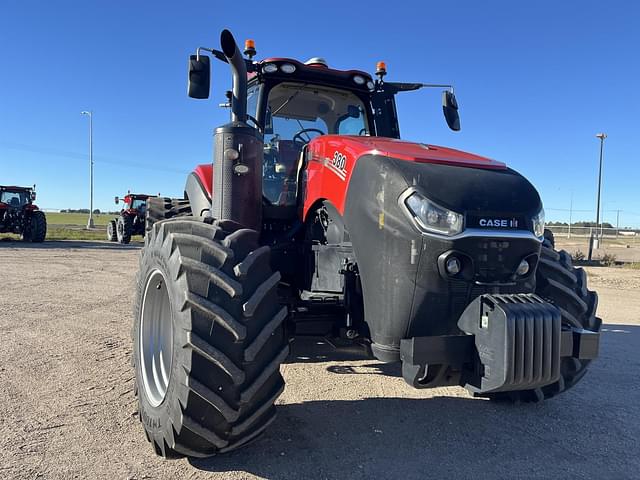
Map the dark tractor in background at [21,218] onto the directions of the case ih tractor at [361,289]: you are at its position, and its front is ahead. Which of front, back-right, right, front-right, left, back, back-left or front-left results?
back

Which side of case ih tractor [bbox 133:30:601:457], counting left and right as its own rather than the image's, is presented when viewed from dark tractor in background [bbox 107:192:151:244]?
back

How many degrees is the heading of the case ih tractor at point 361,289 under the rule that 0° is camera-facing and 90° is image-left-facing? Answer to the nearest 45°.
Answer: approximately 315°
